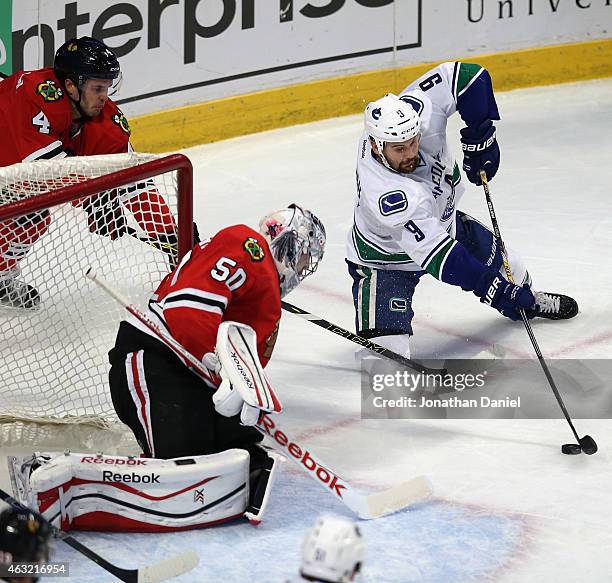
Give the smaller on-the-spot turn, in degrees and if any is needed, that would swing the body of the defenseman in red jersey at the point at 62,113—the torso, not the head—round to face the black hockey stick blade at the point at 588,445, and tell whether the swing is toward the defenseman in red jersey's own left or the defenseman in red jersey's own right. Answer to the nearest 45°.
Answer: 0° — they already face it

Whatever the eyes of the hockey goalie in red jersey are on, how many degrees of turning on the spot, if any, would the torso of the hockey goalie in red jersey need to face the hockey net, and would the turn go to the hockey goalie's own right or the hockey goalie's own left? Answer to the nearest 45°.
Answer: approximately 90° to the hockey goalie's own left

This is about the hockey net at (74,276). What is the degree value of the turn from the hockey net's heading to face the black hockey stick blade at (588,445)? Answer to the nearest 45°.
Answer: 0° — it already faces it

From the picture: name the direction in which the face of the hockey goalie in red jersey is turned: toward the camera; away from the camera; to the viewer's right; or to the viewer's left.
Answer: to the viewer's right

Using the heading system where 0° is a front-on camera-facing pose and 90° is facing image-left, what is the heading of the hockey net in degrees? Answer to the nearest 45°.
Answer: approximately 315°

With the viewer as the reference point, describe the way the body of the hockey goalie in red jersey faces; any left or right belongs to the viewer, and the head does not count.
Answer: facing to the right of the viewer

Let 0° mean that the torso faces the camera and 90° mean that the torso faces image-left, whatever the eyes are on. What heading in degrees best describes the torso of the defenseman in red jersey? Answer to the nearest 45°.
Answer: approximately 315°

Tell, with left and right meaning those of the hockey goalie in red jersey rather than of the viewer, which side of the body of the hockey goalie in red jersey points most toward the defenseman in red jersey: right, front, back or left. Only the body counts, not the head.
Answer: left
